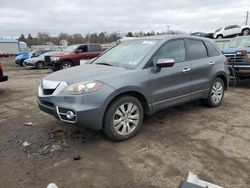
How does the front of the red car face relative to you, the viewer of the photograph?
facing the viewer and to the left of the viewer

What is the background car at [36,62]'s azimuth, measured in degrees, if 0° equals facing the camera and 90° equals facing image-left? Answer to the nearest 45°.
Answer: approximately 45°

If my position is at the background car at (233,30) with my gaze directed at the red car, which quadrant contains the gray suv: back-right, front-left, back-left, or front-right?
front-left

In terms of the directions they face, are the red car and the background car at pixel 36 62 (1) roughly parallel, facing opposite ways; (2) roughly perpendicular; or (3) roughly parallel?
roughly parallel

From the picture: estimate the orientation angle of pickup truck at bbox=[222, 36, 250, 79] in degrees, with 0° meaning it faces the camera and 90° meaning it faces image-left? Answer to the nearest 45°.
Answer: approximately 45°

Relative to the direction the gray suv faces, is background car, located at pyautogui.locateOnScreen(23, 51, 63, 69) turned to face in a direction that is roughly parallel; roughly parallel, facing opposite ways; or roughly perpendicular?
roughly parallel

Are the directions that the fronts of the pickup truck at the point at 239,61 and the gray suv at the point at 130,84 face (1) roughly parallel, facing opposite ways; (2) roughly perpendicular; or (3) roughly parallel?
roughly parallel

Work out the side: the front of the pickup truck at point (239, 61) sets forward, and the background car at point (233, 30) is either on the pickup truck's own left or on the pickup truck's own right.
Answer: on the pickup truck's own right

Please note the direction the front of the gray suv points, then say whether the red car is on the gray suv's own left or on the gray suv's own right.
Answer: on the gray suv's own right
